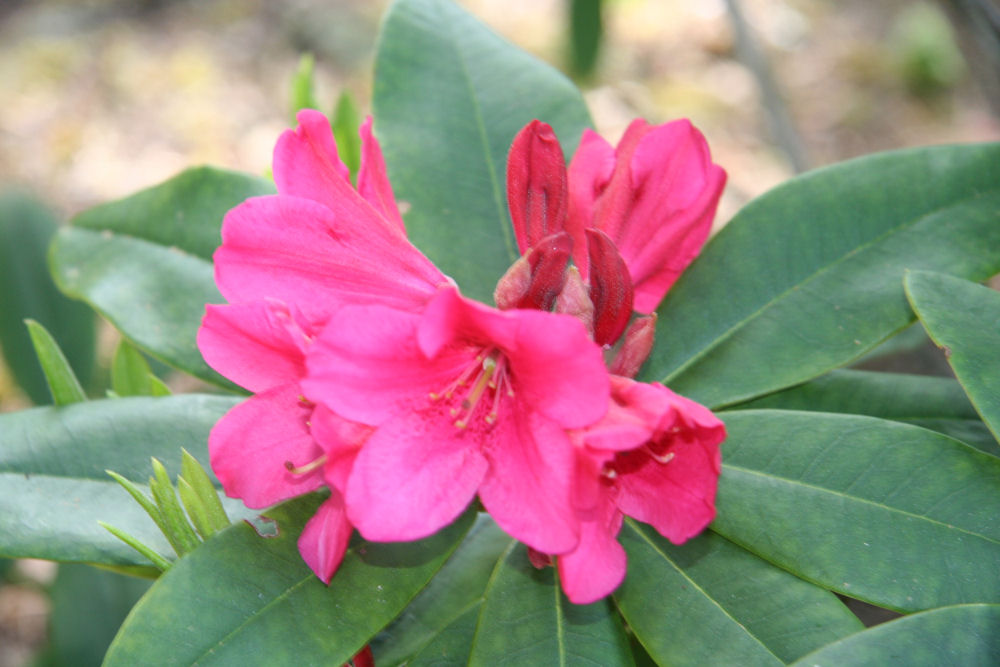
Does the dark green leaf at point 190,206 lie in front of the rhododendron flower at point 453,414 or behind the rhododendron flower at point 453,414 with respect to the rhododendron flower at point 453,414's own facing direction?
behind

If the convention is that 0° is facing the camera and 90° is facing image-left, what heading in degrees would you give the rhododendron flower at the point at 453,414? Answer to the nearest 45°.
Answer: approximately 0°
